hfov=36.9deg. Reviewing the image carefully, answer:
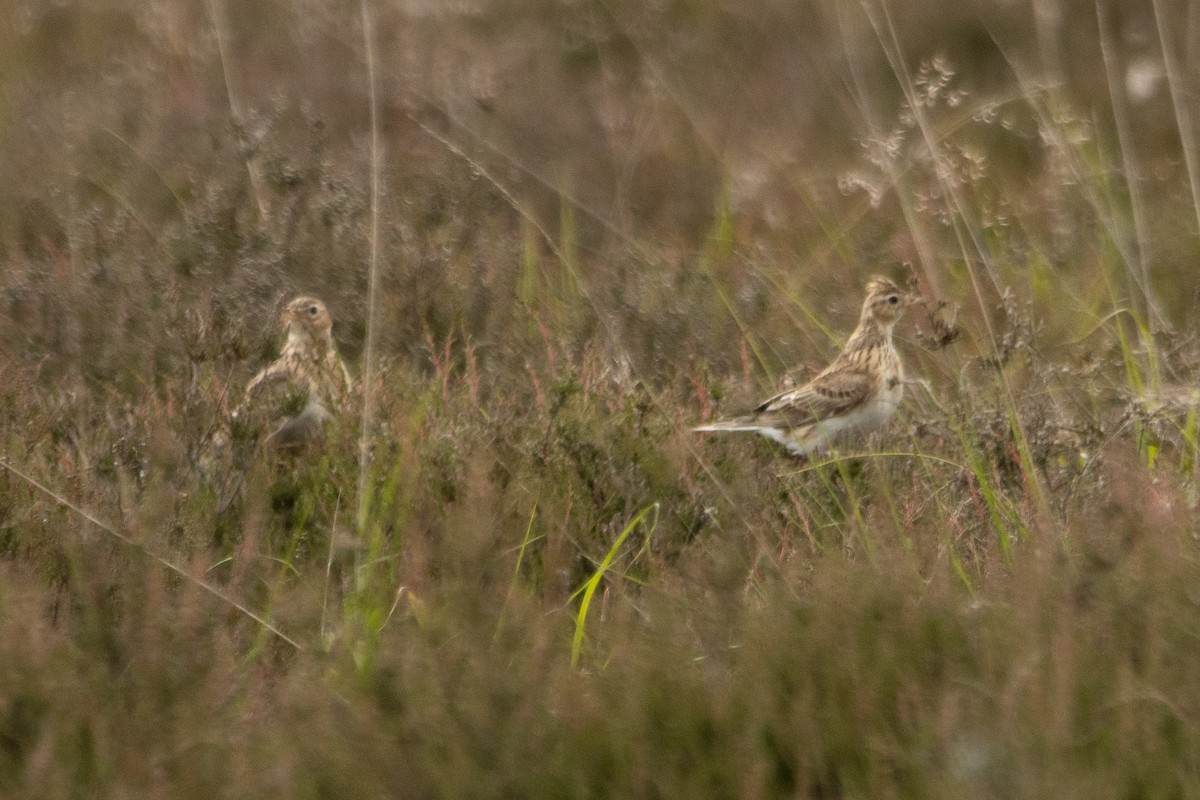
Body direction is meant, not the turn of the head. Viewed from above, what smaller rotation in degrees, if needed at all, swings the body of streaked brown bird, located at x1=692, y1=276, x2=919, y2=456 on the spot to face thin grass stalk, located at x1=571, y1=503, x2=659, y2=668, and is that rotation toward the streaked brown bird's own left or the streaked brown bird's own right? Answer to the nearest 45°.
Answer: approximately 90° to the streaked brown bird's own right

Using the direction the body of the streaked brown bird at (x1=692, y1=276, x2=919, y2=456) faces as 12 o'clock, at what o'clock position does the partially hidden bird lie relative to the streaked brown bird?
The partially hidden bird is roughly at 5 o'clock from the streaked brown bird.

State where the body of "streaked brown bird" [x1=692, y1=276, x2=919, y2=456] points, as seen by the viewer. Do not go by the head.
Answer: to the viewer's right

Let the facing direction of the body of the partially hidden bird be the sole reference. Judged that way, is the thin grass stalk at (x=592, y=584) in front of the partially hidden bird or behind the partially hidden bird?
in front
